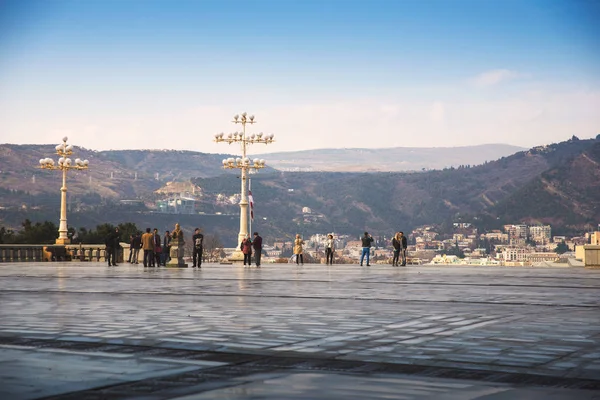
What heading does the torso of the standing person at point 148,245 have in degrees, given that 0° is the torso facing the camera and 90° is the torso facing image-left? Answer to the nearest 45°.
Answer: approximately 180°

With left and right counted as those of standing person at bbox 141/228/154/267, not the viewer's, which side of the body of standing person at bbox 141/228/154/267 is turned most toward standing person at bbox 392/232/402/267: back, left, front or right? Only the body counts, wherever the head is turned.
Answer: right
